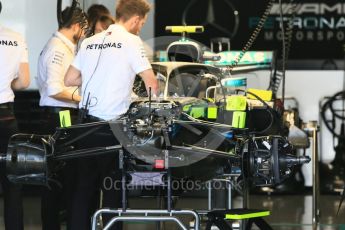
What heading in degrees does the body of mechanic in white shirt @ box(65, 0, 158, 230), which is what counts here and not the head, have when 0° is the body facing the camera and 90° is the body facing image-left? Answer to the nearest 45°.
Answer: approximately 225°

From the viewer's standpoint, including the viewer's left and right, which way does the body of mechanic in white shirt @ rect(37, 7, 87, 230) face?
facing to the right of the viewer

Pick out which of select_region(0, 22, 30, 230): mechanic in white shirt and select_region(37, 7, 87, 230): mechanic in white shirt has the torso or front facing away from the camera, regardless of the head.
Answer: select_region(0, 22, 30, 230): mechanic in white shirt

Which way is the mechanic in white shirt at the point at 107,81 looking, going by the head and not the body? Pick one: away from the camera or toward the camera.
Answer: away from the camera

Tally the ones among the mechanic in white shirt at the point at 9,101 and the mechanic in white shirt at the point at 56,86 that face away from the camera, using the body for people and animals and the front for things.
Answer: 1

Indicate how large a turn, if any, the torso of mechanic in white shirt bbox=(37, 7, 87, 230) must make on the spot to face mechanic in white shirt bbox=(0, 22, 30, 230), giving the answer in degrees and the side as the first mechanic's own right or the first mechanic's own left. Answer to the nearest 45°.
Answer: approximately 135° to the first mechanic's own right
